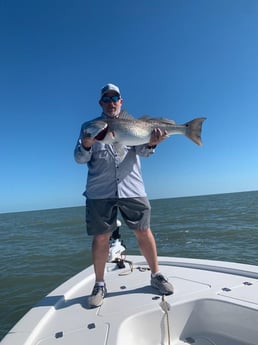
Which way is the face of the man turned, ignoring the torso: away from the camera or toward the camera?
toward the camera

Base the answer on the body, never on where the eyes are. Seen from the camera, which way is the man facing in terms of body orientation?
toward the camera

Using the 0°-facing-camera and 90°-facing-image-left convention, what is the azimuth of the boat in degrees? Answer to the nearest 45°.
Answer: approximately 135°

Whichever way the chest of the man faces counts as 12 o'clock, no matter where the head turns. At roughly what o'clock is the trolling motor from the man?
The trolling motor is roughly at 6 o'clock from the man.
